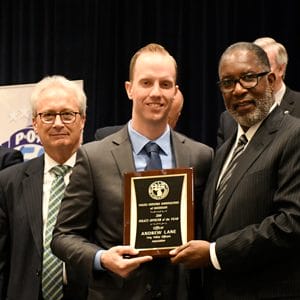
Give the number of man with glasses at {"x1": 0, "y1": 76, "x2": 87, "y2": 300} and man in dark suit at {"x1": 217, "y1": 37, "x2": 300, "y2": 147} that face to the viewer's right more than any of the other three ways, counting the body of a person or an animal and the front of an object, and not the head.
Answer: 0

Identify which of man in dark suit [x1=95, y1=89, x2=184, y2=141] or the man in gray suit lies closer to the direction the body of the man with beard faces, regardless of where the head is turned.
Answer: the man in gray suit

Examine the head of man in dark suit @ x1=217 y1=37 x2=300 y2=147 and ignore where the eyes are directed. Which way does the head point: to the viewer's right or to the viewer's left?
to the viewer's left

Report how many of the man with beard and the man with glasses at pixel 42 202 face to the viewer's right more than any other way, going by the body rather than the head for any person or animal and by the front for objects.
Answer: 0

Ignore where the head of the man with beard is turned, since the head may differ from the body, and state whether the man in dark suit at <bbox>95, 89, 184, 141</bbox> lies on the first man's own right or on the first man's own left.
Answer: on the first man's own right

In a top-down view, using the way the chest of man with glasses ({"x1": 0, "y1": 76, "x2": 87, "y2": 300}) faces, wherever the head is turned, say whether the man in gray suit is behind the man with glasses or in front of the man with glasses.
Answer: in front

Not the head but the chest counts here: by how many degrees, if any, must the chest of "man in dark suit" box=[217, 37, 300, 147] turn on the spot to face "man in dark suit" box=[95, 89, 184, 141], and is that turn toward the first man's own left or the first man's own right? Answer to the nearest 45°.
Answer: approximately 45° to the first man's own right

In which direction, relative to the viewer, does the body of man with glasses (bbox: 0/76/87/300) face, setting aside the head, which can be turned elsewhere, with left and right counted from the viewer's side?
facing the viewer

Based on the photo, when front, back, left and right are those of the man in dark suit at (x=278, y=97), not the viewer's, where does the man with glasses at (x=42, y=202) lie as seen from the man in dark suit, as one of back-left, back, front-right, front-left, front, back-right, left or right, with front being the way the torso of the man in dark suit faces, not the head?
front

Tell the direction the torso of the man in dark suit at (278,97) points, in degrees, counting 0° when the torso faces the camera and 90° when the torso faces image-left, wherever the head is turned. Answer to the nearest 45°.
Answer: approximately 45°

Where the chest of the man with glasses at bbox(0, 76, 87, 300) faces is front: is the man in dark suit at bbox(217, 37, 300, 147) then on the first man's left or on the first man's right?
on the first man's left
